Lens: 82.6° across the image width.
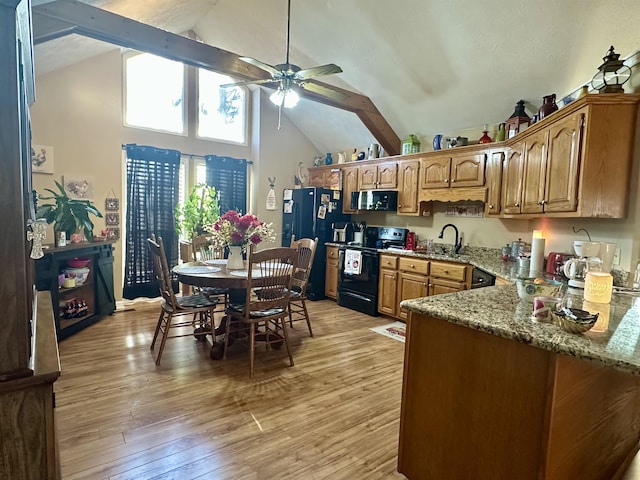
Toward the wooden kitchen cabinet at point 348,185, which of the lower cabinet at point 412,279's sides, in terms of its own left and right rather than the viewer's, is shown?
right

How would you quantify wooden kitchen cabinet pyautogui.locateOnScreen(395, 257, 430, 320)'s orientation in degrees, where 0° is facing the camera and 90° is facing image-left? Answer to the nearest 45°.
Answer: approximately 45°

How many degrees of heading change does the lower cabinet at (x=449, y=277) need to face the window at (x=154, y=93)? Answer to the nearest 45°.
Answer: approximately 45° to its right

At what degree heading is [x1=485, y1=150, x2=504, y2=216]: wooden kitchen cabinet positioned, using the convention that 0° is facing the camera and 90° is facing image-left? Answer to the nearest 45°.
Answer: approximately 45°

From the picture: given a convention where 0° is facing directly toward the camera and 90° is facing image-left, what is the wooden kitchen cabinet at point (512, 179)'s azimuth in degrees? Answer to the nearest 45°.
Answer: approximately 45°

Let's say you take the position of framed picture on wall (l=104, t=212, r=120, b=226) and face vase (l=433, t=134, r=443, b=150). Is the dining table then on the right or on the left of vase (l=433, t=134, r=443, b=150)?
right

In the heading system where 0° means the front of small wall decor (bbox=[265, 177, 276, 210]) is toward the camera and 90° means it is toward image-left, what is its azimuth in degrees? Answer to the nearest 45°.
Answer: approximately 0°

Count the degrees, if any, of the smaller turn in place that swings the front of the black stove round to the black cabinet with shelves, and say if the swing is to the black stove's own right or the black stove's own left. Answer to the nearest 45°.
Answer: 0° — it already faces it

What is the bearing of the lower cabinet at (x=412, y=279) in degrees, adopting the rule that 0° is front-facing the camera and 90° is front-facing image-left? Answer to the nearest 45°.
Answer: approximately 45°

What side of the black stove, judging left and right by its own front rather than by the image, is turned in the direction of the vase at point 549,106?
left
